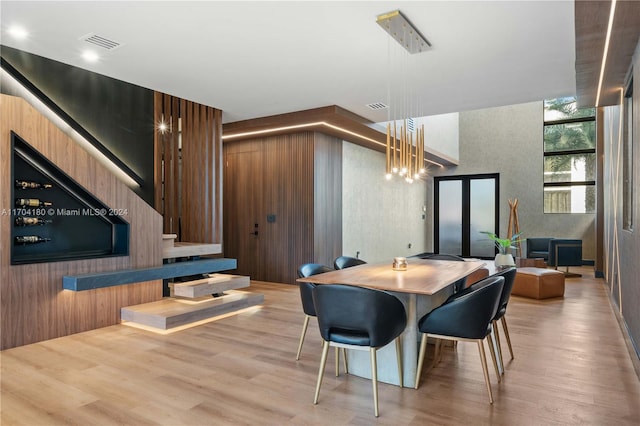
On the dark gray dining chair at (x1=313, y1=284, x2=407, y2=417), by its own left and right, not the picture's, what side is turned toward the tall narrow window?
front

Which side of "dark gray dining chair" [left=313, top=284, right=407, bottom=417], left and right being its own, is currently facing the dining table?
front

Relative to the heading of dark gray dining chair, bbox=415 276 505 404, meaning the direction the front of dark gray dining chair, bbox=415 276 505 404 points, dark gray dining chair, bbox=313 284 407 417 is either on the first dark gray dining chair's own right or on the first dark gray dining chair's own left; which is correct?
on the first dark gray dining chair's own left

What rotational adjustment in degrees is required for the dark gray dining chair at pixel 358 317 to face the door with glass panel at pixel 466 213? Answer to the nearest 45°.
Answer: approximately 45° to its left

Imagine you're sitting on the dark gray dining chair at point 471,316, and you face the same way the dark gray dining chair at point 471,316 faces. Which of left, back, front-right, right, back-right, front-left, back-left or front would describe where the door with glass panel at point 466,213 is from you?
front-right

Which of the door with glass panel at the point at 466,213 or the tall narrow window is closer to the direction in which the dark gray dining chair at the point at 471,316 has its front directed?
the door with glass panel

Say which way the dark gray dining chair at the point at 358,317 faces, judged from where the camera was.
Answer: facing away from the viewer and to the right of the viewer

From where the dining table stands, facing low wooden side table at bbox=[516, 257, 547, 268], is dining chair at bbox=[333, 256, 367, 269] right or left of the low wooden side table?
left

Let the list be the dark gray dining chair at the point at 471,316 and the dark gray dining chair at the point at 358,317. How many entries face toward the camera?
0

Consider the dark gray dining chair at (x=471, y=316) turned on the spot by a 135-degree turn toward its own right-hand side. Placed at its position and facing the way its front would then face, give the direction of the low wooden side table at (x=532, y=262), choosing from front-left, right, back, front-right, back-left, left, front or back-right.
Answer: left

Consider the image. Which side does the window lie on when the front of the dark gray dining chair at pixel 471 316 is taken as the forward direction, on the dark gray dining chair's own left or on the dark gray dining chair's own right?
on the dark gray dining chair's own right

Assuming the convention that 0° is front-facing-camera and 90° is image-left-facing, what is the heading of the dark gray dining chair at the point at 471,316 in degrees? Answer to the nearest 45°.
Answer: approximately 135°
